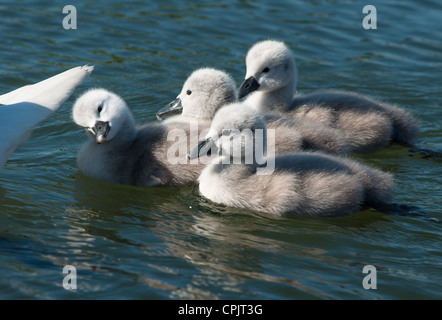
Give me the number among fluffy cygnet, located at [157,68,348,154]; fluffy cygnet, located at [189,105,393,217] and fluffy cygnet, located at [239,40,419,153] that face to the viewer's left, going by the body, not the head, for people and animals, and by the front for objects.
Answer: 3

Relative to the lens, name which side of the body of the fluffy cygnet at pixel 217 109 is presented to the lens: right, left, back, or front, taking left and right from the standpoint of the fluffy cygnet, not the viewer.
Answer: left

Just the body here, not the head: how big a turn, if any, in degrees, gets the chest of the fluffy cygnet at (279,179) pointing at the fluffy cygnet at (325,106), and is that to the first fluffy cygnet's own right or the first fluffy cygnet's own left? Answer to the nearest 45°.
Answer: approximately 90° to the first fluffy cygnet's own right

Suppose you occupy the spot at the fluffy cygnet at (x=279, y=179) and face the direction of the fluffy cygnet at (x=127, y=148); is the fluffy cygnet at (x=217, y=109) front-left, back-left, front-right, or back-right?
front-right

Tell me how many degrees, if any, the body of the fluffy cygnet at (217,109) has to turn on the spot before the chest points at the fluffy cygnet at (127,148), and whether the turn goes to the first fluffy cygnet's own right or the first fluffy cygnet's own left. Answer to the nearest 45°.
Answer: approximately 45° to the first fluffy cygnet's own left

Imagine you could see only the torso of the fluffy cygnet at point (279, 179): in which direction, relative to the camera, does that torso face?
to the viewer's left

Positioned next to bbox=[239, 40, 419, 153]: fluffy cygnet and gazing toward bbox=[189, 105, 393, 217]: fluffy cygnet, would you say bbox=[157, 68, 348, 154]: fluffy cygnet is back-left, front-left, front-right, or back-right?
front-right

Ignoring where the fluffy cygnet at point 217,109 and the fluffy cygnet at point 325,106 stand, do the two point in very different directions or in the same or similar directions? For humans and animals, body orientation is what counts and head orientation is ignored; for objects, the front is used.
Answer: same or similar directions

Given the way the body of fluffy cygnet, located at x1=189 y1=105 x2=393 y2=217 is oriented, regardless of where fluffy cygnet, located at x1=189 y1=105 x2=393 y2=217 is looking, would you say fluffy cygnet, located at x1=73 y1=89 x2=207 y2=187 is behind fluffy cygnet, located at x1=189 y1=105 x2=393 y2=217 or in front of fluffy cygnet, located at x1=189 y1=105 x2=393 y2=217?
in front

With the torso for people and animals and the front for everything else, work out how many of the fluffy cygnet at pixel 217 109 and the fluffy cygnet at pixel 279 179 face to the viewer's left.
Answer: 2

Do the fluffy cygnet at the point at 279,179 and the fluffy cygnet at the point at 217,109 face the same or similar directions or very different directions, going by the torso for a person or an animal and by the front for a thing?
same or similar directions

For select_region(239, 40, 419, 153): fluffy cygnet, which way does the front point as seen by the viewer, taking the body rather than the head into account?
to the viewer's left

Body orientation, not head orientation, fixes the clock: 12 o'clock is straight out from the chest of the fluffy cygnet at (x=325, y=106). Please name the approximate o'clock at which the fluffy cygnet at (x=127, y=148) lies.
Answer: the fluffy cygnet at (x=127, y=148) is roughly at 11 o'clock from the fluffy cygnet at (x=325, y=106).

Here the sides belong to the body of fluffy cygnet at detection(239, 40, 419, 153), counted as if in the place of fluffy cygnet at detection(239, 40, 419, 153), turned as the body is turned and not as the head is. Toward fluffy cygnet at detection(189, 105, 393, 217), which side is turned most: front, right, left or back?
left
